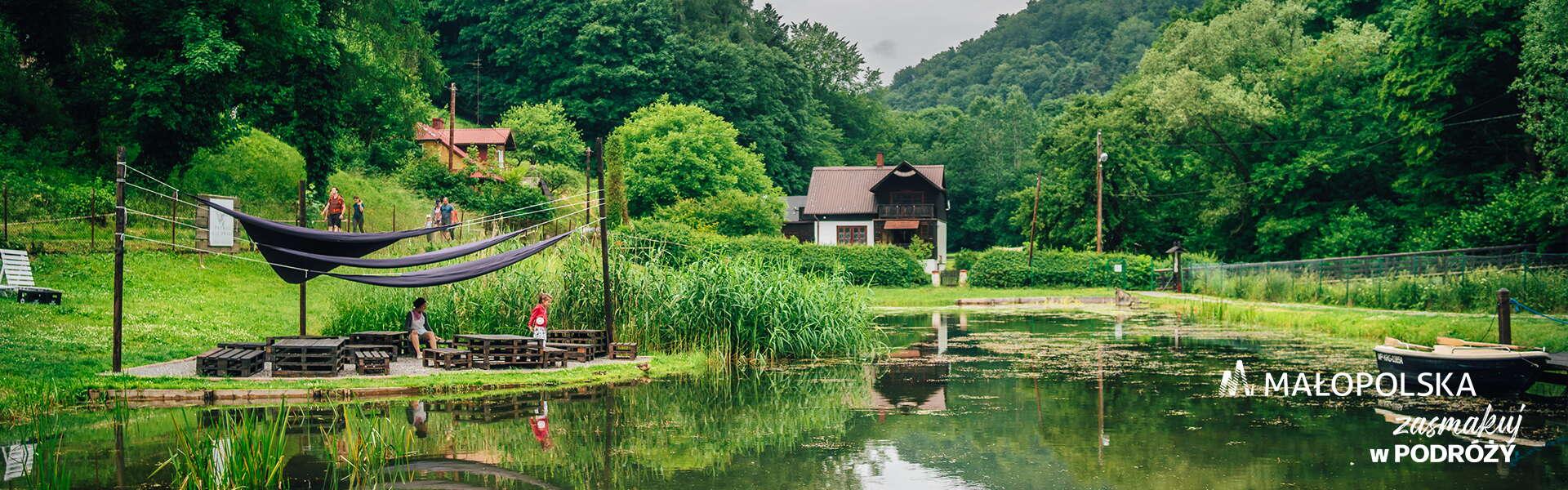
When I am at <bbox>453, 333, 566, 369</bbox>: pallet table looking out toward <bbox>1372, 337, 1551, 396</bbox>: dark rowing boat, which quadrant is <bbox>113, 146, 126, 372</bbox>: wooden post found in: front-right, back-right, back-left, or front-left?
back-right

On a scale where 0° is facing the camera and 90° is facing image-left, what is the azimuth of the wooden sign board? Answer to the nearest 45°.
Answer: approximately 0°

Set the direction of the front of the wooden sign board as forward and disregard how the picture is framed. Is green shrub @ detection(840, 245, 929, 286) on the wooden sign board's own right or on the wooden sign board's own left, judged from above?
on the wooden sign board's own left

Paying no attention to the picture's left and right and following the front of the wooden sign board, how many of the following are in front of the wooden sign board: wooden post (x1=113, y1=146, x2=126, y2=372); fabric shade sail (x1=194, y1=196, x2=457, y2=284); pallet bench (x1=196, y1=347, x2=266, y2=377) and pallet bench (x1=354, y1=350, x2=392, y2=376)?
4

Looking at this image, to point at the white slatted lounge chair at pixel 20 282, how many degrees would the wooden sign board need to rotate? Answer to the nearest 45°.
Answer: approximately 45° to its right

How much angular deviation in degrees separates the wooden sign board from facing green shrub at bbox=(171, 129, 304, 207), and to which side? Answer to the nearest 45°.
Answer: approximately 180°

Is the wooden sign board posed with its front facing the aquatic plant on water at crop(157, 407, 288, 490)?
yes

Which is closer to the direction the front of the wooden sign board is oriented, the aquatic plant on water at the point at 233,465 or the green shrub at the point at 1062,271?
the aquatic plant on water

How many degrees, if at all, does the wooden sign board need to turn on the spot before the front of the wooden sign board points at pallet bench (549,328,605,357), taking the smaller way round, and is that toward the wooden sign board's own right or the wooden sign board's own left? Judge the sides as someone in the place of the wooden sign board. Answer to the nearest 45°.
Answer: approximately 45° to the wooden sign board's own left

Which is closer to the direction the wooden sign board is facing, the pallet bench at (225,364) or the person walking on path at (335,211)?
the pallet bench

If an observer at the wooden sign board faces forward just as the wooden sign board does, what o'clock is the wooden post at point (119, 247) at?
The wooden post is roughly at 12 o'clock from the wooden sign board.

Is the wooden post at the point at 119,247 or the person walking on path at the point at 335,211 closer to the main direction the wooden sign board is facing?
the wooden post

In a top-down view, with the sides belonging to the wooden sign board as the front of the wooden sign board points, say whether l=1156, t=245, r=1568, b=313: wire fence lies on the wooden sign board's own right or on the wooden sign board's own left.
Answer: on the wooden sign board's own left

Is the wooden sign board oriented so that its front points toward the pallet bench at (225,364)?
yes
